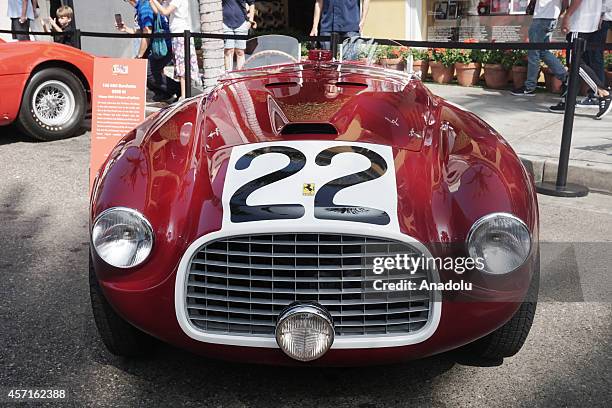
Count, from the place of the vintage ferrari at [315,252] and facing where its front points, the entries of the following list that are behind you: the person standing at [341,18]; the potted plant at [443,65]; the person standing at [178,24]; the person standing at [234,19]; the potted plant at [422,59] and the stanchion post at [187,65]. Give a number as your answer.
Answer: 6

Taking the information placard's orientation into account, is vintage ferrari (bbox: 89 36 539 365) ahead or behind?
ahead

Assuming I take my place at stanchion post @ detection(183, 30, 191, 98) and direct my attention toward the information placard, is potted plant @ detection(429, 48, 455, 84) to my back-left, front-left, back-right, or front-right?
back-left

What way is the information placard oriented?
toward the camera

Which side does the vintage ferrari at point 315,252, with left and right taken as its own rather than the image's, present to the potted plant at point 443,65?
back

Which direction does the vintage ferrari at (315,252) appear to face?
toward the camera

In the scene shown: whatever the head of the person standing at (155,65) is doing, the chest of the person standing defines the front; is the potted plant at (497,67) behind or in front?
behind

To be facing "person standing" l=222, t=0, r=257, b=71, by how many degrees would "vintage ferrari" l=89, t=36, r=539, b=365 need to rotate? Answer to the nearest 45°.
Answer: approximately 180°

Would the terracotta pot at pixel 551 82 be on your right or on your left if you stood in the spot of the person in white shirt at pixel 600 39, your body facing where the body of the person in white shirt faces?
on your right
